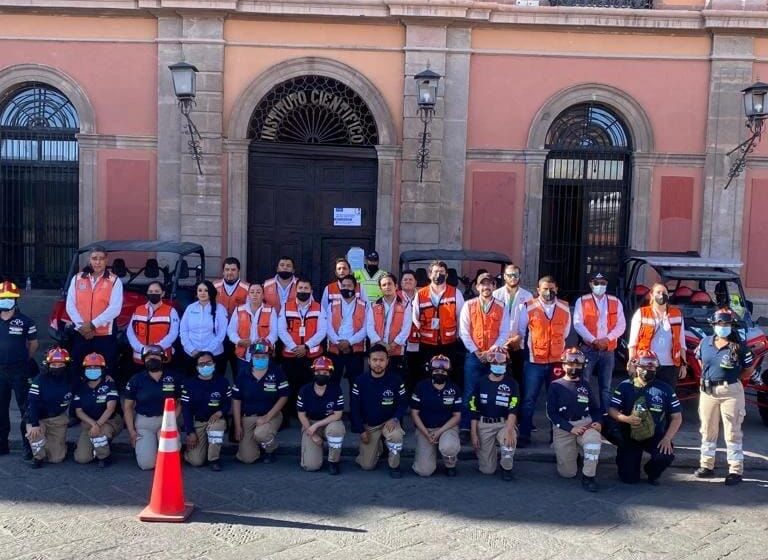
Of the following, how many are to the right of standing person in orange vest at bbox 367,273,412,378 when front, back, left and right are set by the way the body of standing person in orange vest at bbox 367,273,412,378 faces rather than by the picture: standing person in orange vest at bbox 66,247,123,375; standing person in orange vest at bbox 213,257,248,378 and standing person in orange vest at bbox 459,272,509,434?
2

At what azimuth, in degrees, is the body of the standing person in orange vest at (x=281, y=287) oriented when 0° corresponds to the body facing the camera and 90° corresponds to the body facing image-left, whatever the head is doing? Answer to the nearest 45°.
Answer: approximately 0°

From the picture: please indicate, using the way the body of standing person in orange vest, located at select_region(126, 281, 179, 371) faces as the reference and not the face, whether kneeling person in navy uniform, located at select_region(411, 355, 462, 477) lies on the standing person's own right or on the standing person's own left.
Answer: on the standing person's own left

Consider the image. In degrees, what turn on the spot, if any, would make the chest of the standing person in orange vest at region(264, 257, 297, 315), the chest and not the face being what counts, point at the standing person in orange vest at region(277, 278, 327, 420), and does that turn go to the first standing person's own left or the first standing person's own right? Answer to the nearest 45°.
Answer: approximately 45° to the first standing person's own left

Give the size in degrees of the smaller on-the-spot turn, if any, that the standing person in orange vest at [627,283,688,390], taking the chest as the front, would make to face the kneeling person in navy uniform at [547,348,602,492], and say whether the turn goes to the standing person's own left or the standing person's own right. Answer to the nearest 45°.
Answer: approximately 45° to the standing person's own right

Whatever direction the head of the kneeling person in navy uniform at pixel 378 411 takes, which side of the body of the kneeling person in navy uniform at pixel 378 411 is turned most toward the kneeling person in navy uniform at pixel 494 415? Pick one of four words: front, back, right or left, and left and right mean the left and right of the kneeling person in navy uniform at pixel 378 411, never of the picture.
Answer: left

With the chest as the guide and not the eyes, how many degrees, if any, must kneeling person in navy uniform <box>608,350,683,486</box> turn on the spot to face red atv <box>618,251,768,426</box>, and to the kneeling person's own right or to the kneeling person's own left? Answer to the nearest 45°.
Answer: approximately 180°

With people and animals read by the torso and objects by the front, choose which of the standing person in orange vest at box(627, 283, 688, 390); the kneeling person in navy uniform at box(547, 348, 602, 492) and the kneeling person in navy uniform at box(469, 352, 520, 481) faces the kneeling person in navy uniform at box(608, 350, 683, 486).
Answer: the standing person in orange vest
